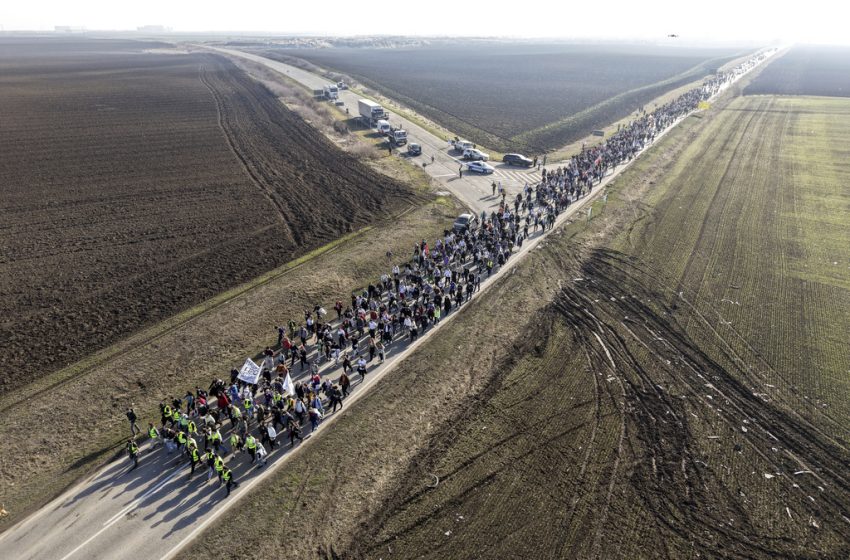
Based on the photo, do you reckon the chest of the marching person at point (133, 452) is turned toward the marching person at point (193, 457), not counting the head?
no

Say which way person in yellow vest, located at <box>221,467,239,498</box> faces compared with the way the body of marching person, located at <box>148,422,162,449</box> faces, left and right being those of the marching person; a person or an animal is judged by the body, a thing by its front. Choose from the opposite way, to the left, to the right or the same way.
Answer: the same way

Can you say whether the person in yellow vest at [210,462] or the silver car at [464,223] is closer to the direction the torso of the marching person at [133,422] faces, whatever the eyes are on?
the person in yellow vest

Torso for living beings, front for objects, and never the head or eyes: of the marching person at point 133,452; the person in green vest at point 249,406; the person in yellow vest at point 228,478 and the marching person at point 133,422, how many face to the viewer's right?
0

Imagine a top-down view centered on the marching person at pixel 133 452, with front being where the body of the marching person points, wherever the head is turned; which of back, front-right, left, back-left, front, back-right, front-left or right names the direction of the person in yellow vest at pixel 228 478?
left

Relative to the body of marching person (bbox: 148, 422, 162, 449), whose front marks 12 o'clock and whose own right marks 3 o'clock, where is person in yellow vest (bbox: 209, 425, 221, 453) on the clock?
The person in yellow vest is roughly at 9 o'clock from the marching person.

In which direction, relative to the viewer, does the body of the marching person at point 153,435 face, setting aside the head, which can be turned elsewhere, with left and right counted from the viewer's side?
facing the viewer and to the left of the viewer

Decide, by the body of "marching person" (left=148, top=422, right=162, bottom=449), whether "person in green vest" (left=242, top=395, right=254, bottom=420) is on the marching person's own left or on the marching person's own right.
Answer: on the marching person's own left

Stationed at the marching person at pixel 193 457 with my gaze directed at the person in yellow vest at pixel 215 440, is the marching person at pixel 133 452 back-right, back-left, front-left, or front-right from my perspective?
back-left

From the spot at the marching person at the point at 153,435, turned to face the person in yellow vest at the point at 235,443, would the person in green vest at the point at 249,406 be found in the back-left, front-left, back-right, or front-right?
front-left

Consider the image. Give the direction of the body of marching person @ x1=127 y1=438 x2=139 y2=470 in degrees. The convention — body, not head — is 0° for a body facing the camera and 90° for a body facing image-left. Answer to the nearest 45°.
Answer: approximately 45°

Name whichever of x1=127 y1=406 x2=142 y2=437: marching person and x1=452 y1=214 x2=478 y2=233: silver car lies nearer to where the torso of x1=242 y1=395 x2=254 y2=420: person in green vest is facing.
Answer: the marching person

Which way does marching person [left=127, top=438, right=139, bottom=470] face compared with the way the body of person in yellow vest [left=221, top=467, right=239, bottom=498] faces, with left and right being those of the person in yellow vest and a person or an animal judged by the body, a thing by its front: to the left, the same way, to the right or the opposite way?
the same way

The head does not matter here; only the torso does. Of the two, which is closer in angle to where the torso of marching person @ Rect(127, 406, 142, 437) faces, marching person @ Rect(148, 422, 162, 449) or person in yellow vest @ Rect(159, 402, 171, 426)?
the marching person

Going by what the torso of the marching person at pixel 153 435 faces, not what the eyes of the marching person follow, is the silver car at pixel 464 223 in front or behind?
behind

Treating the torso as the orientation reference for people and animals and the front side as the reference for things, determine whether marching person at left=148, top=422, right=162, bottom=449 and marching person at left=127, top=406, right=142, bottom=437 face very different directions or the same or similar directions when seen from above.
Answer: same or similar directions

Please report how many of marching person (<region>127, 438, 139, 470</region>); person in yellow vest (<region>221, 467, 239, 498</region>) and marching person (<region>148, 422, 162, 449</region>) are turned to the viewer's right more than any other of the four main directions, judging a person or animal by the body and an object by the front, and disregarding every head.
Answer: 0

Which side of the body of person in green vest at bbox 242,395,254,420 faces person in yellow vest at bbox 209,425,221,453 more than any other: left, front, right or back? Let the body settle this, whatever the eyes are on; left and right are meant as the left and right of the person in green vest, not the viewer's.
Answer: front

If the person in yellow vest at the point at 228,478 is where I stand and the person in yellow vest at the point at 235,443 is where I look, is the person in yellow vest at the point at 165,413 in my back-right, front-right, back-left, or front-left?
front-left

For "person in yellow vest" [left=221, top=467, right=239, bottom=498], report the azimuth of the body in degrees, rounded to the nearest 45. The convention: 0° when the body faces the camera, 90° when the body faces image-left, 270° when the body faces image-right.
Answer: approximately 45°

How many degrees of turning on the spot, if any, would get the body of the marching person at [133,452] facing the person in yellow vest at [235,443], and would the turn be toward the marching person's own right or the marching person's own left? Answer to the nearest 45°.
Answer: approximately 90° to the marching person's own left
